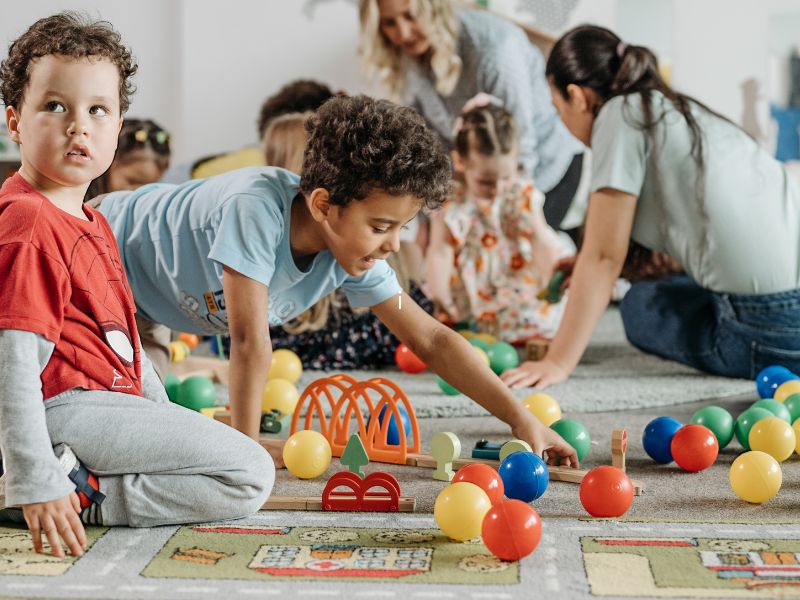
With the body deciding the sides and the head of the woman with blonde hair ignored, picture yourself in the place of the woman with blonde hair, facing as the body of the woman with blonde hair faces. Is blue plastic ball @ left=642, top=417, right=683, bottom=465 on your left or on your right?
on your left

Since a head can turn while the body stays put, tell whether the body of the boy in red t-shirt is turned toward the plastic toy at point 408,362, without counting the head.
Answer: no

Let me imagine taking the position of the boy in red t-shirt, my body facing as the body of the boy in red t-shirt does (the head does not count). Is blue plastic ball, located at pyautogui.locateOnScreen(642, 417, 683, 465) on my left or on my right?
on my left

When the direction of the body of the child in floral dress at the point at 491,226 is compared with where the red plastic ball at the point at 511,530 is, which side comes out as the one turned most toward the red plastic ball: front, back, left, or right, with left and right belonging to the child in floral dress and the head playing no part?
front

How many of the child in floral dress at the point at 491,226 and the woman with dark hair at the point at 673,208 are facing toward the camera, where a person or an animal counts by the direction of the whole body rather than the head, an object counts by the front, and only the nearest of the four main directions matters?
1

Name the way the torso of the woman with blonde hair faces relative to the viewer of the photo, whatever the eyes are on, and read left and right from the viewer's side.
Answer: facing the viewer and to the left of the viewer

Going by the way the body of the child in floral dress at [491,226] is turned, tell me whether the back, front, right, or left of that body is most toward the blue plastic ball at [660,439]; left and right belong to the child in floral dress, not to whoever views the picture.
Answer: front

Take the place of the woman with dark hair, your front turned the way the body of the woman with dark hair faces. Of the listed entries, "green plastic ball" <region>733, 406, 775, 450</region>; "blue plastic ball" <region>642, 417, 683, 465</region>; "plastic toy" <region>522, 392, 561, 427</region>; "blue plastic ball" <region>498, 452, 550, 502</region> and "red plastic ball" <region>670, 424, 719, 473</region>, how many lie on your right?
0

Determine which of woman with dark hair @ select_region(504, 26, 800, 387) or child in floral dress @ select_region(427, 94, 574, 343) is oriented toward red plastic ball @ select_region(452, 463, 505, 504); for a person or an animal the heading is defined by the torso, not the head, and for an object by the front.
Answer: the child in floral dress

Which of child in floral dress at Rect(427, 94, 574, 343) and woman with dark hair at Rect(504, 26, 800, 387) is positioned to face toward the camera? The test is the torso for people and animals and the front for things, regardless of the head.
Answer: the child in floral dress

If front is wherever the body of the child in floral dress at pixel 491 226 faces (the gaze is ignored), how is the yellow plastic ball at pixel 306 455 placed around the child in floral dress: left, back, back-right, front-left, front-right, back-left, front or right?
front

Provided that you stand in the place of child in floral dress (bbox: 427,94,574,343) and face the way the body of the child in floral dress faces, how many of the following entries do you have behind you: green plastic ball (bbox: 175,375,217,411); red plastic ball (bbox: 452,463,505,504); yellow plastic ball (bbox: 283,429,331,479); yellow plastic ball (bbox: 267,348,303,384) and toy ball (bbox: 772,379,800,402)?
0

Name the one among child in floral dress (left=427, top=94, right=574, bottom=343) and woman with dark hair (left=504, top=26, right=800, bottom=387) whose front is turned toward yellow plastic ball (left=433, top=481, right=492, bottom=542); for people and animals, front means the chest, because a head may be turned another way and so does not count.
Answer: the child in floral dress

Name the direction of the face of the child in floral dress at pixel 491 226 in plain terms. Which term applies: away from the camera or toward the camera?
toward the camera

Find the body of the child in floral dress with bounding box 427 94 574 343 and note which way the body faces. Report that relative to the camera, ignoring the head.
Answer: toward the camera

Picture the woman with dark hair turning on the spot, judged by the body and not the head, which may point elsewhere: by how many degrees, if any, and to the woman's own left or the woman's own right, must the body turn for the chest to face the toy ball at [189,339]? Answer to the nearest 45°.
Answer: approximately 45° to the woman's own left

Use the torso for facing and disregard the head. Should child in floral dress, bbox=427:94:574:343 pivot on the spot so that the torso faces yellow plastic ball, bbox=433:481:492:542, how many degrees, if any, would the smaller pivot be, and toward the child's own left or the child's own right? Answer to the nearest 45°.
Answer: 0° — they already face it

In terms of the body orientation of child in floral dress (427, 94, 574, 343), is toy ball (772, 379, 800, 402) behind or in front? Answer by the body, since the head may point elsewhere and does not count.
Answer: in front

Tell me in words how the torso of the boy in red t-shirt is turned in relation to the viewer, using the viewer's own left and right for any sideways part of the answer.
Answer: facing the viewer and to the right of the viewer

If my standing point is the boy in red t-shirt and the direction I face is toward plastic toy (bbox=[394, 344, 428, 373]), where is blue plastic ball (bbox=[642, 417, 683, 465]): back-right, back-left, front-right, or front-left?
front-right

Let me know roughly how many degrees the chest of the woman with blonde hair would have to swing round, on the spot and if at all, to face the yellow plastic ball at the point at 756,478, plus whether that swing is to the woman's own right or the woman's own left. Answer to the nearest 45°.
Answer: approximately 45° to the woman's own left
